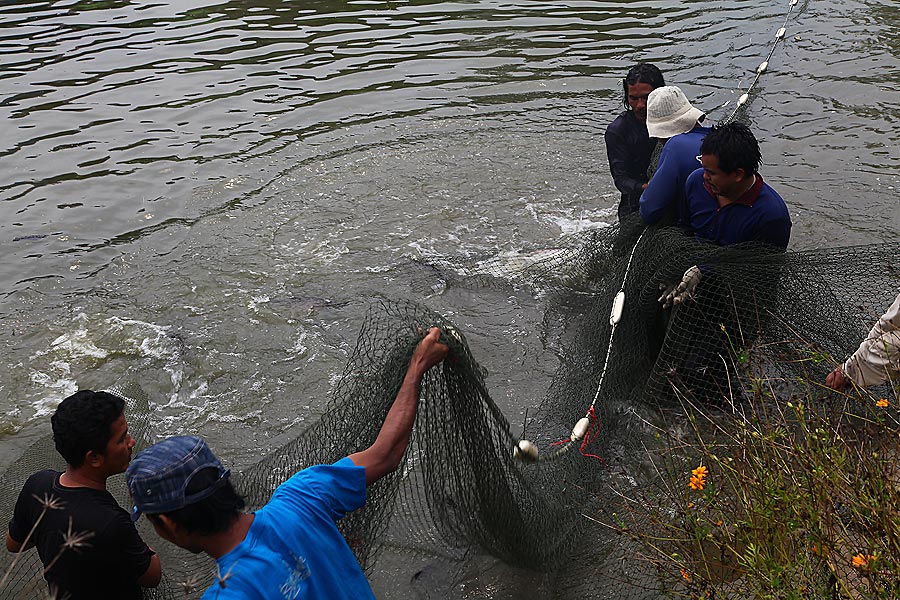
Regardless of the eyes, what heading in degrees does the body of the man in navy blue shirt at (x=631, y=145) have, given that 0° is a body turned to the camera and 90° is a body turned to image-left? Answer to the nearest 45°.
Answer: approximately 315°

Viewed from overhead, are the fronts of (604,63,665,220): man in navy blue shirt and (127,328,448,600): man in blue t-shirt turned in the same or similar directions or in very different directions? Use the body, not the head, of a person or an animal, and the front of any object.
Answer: very different directions

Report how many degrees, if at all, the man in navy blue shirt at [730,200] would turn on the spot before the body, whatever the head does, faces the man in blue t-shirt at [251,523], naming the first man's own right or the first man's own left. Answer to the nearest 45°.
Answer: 0° — they already face them

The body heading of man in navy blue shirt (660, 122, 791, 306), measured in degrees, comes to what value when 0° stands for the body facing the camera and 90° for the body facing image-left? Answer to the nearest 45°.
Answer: approximately 45°

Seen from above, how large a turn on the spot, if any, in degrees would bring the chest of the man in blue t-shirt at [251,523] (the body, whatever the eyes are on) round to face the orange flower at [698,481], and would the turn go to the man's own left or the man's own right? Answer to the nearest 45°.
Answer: approximately 135° to the man's own right

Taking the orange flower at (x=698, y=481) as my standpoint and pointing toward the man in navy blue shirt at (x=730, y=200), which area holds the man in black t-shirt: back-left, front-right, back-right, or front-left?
back-left
